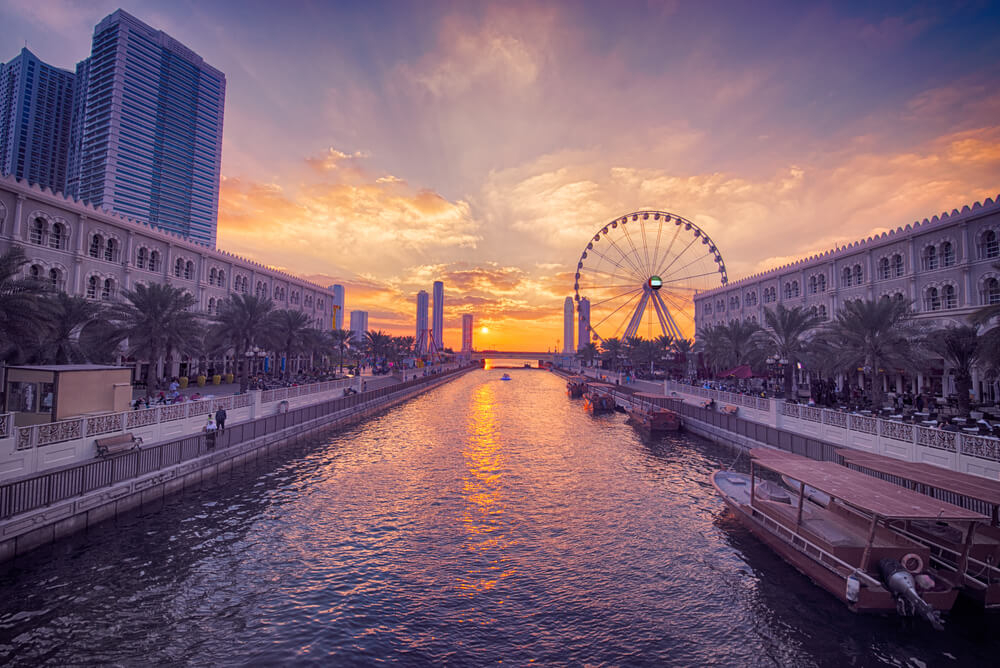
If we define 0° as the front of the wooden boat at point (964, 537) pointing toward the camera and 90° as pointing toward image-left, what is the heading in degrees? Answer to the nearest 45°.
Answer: approximately 135°

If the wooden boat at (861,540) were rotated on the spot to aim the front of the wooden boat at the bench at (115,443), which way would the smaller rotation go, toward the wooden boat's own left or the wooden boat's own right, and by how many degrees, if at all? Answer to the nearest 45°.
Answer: approximately 90° to the wooden boat's own left

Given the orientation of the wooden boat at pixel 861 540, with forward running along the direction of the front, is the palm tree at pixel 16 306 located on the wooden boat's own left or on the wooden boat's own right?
on the wooden boat's own left

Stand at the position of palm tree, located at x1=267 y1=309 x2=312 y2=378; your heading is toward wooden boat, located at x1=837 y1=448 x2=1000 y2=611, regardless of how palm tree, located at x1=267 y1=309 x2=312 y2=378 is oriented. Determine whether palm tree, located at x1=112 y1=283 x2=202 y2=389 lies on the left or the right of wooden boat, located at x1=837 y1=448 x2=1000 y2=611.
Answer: right

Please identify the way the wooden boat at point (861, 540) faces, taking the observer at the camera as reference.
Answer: facing away from the viewer and to the left of the viewer

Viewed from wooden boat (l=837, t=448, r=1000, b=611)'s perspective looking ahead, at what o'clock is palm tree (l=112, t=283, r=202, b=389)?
The palm tree is roughly at 10 o'clock from the wooden boat.

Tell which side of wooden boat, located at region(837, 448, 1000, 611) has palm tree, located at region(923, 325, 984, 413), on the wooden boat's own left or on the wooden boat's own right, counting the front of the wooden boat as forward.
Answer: on the wooden boat's own right

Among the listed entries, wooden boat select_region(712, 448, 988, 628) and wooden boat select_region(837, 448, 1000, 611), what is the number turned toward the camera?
0

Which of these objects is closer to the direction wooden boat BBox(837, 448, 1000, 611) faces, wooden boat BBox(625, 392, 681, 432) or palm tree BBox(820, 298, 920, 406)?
the wooden boat
